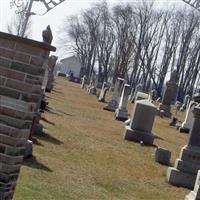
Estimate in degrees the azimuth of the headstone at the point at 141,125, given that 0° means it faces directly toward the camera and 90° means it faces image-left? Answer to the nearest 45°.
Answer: approximately 0°

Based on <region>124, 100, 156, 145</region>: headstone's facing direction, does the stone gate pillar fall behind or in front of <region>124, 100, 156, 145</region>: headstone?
in front

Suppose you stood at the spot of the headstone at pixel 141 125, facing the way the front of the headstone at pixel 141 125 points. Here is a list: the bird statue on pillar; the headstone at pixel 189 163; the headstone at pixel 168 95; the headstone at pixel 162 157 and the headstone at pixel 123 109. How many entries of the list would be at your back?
2

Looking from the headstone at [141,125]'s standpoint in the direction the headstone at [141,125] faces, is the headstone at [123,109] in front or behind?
behind

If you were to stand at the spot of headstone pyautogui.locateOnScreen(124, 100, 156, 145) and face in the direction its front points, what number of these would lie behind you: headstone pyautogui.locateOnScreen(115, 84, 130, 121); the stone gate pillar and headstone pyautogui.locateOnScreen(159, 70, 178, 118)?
2

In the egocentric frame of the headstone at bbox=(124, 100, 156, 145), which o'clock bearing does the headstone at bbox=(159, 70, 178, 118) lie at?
the headstone at bbox=(159, 70, 178, 118) is roughly at 6 o'clock from the headstone at bbox=(124, 100, 156, 145).

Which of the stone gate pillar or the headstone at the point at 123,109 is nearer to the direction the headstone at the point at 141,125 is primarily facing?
the stone gate pillar

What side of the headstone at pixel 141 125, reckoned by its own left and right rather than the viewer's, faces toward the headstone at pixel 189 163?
front

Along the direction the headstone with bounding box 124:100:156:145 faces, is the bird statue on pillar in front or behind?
in front

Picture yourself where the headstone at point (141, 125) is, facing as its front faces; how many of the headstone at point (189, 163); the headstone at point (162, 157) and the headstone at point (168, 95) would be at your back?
1
